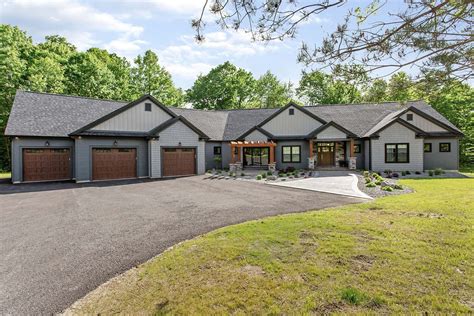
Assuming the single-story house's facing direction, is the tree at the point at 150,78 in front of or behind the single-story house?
behind

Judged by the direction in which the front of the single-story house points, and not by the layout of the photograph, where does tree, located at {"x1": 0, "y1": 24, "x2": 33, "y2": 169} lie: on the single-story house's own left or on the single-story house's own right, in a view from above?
on the single-story house's own right

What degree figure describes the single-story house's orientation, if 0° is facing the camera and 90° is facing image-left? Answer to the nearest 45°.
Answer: approximately 0°

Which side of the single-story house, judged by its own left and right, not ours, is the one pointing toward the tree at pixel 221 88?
back

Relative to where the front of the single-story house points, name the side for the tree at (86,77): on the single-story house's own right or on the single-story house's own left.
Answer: on the single-story house's own right
